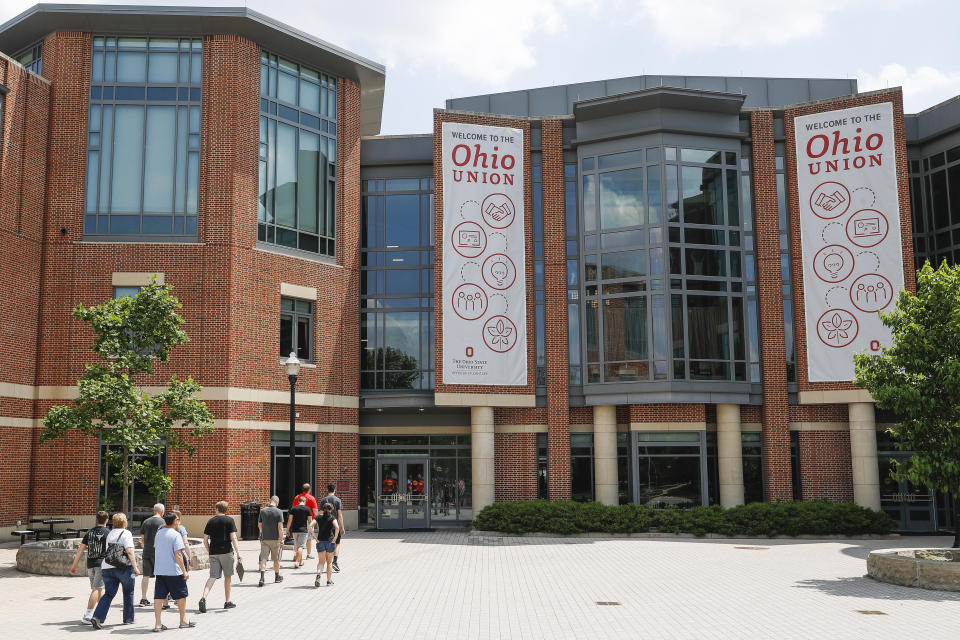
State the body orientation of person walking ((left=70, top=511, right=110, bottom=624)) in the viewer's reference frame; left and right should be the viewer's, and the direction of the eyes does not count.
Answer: facing away from the viewer and to the right of the viewer

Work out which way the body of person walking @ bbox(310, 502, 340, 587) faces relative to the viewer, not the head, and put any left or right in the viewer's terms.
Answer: facing away from the viewer

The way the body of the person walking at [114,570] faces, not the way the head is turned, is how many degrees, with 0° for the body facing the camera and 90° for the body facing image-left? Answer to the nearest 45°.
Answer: approximately 225°

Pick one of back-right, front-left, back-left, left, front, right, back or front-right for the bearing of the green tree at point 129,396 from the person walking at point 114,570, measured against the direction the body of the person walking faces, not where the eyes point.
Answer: front-left

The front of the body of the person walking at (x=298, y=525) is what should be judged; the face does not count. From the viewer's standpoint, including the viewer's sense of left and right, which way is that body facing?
facing away from the viewer

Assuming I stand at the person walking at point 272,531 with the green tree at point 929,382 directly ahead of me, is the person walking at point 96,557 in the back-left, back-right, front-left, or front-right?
back-right

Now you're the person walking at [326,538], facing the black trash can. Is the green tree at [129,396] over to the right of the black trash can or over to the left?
left

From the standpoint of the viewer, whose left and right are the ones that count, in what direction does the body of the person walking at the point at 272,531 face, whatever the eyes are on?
facing away from the viewer

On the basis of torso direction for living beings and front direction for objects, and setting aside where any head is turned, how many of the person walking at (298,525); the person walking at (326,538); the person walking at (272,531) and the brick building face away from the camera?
3

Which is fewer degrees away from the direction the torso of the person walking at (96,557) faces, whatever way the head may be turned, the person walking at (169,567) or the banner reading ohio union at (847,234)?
the banner reading ohio union

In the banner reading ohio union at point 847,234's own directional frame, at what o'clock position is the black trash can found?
The black trash can is roughly at 2 o'clock from the banner reading ohio union.

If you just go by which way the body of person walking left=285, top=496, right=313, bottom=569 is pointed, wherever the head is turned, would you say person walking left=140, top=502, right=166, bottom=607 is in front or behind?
behind
